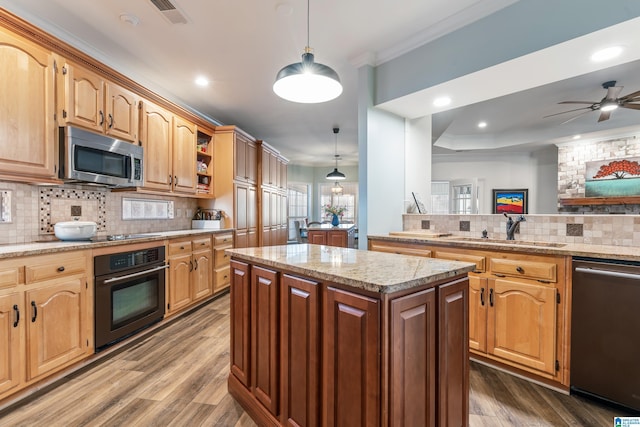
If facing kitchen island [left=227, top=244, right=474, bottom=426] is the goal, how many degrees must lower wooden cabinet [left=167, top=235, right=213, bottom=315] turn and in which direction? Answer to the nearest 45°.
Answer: approximately 45° to its right

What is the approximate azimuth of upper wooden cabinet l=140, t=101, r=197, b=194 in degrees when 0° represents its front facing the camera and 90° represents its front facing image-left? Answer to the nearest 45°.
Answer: approximately 315°

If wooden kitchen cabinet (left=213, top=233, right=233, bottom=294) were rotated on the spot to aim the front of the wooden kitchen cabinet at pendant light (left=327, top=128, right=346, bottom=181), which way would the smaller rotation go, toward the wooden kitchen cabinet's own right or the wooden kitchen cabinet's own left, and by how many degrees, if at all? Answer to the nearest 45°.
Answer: approximately 90° to the wooden kitchen cabinet's own left

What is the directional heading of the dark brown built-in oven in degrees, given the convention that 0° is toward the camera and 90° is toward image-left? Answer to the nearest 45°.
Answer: approximately 315°
